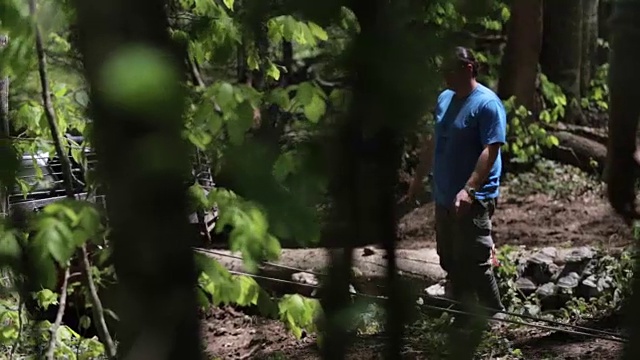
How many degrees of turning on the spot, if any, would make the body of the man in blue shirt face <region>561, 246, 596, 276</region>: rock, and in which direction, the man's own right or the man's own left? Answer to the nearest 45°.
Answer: approximately 180°

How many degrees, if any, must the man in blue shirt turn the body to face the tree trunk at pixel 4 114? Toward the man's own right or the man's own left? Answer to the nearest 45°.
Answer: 0° — they already face it

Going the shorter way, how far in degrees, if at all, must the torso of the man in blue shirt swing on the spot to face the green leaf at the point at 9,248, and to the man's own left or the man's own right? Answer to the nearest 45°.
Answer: approximately 45° to the man's own left

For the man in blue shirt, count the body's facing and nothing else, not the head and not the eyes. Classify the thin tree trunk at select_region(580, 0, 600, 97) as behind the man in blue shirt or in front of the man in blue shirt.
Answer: behind

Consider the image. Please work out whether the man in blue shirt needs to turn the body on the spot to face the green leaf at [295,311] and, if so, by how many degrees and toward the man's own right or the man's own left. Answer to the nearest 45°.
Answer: approximately 45° to the man's own left

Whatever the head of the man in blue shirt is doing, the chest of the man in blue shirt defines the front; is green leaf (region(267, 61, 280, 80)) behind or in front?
in front

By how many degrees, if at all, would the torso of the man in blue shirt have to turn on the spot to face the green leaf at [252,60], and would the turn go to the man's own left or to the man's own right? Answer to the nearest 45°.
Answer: approximately 45° to the man's own left

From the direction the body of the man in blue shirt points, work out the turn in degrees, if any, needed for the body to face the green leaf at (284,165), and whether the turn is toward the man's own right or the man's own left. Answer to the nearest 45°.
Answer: approximately 45° to the man's own left

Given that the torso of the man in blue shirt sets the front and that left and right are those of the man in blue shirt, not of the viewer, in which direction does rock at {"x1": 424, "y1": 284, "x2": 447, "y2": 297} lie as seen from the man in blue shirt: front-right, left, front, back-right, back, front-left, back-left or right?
front-right

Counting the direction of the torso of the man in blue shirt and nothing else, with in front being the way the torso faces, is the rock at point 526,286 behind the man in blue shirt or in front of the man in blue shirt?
behind

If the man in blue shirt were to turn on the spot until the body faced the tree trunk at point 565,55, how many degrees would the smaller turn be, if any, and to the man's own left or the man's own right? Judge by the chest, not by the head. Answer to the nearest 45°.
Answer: approximately 135° to the man's own right

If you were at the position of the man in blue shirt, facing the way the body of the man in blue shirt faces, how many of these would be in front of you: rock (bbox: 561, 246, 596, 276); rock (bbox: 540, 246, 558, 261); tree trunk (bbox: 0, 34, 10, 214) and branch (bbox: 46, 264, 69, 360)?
2

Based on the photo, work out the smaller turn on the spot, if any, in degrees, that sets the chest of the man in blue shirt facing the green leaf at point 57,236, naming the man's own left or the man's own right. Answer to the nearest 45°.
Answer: approximately 45° to the man's own left

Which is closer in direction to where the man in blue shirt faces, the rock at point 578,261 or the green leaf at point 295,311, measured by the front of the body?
the green leaf

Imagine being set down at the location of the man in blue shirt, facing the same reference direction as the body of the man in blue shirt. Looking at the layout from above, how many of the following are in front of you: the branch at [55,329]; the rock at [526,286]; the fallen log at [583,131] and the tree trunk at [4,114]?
2

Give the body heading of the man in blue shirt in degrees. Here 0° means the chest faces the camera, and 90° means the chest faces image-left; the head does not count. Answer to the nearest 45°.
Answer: approximately 45°

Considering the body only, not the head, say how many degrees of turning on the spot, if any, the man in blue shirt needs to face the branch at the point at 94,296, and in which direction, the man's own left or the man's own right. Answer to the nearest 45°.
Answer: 0° — they already face it

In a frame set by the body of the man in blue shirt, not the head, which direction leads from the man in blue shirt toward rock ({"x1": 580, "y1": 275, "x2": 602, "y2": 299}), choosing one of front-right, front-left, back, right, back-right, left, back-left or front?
back
